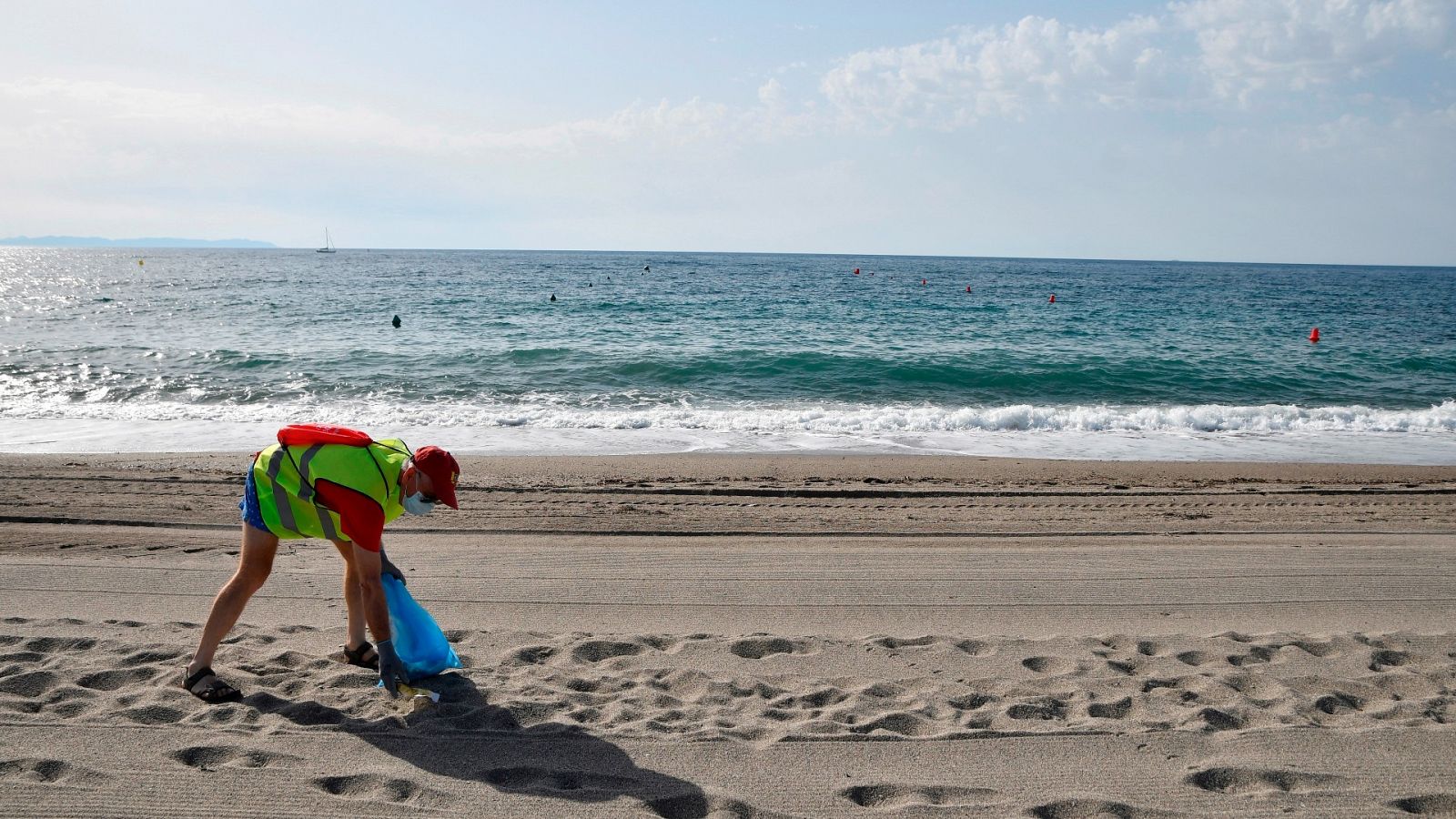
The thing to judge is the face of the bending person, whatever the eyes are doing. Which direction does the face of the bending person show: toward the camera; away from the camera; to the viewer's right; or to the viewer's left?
to the viewer's right

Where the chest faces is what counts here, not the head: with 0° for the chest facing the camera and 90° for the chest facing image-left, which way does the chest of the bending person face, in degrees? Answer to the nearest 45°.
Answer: approximately 270°
